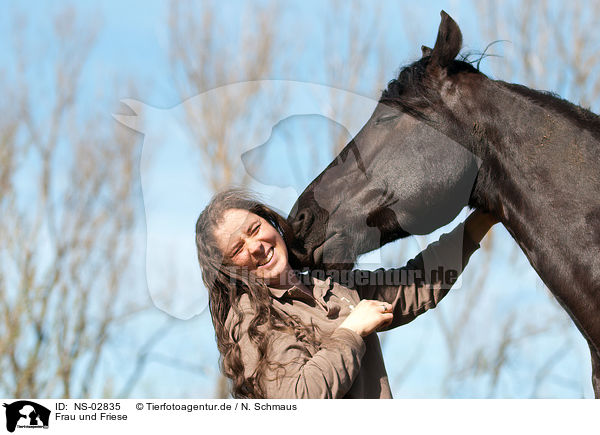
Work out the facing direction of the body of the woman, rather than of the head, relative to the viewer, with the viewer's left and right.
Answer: facing the viewer and to the right of the viewer

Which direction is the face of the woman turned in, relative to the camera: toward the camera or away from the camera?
toward the camera

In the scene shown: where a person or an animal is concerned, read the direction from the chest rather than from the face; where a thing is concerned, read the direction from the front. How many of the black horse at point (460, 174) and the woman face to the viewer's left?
1

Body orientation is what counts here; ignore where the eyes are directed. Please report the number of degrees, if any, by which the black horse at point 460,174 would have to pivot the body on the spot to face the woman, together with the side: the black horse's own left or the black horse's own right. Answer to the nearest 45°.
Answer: approximately 45° to the black horse's own left

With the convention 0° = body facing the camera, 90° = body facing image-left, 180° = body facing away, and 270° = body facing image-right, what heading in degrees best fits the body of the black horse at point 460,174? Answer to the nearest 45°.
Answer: approximately 90°

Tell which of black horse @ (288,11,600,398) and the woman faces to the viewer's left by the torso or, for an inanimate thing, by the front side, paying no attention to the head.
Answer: the black horse
